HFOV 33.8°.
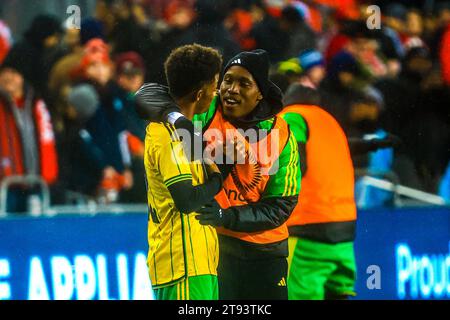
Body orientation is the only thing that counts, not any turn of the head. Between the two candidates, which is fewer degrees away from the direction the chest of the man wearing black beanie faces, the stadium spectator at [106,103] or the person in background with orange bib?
the stadium spectator

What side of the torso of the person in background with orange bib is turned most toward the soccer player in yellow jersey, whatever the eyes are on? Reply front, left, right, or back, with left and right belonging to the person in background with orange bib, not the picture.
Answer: left

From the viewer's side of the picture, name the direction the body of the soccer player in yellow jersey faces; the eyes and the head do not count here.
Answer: to the viewer's right

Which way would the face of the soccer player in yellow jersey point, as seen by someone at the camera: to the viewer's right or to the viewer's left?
to the viewer's right

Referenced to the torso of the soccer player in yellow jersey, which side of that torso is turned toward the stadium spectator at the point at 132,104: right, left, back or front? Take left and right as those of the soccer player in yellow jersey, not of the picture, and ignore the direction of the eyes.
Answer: left

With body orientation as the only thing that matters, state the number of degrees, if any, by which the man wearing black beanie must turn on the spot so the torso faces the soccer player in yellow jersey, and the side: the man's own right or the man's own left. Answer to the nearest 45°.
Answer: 0° — they already face them

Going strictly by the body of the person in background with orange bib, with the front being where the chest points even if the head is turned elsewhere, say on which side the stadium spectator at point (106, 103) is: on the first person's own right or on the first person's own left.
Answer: on the first person's own left

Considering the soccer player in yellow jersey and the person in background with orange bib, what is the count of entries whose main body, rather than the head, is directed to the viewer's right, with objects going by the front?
1

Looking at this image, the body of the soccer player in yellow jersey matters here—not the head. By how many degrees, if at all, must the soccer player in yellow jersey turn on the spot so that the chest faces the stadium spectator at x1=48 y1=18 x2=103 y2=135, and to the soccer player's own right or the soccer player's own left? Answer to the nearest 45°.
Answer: approximately 135° to the soccer player's own left
